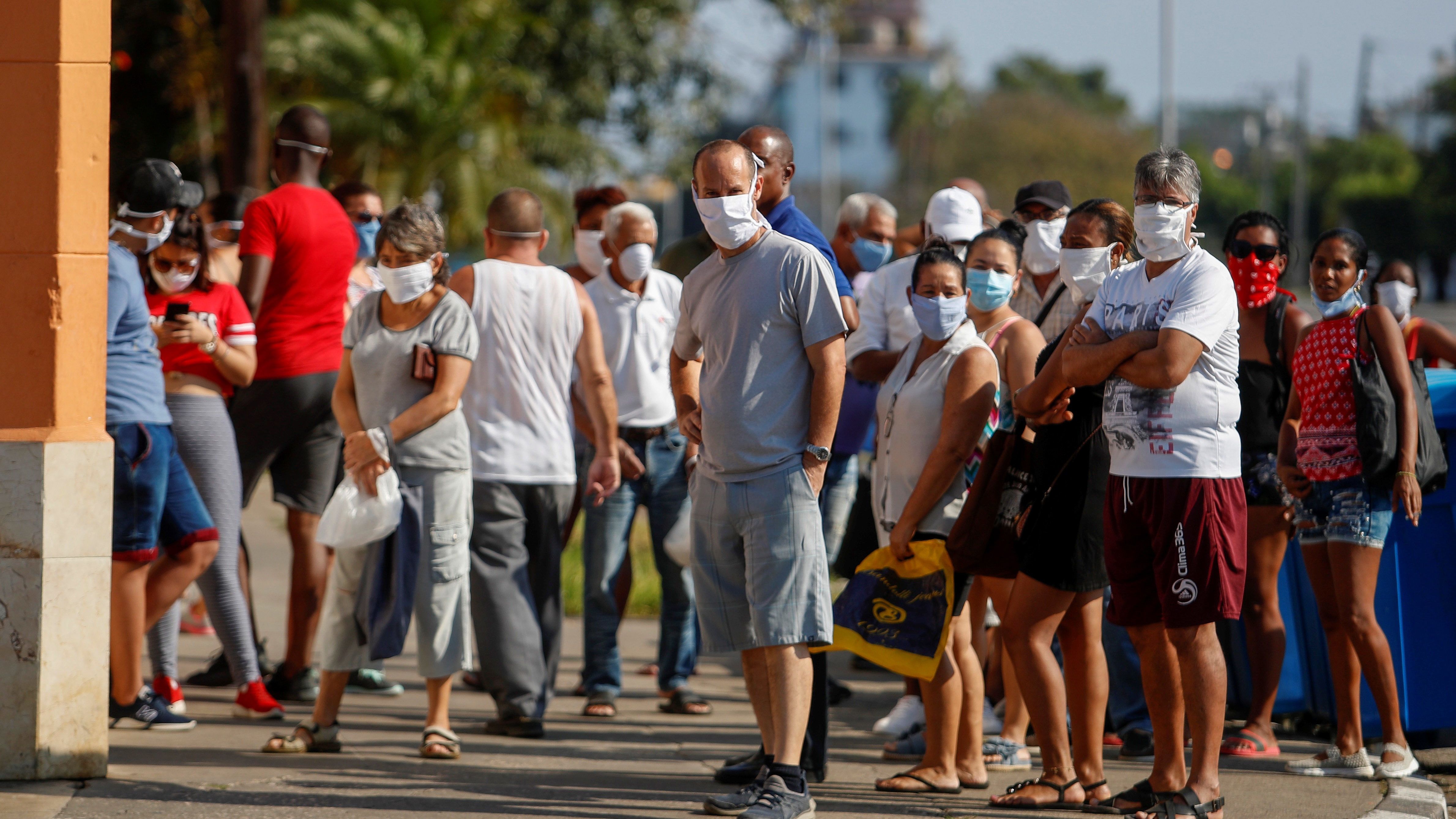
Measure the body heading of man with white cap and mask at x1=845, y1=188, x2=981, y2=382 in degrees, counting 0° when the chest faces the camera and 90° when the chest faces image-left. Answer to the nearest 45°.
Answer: approximately 315°

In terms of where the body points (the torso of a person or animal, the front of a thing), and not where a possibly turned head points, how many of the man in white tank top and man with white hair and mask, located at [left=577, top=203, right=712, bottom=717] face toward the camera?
1

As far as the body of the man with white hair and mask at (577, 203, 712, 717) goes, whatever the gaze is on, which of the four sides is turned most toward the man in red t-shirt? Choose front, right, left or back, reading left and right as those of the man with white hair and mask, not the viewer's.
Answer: right

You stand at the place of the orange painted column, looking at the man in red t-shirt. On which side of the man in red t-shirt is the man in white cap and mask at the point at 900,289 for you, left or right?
right

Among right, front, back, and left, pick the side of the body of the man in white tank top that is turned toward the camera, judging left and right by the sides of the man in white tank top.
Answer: back

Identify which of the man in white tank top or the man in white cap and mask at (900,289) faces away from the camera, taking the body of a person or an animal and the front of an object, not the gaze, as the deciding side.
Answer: the man in white tank top

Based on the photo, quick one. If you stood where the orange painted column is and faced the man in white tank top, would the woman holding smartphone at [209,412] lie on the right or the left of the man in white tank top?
left

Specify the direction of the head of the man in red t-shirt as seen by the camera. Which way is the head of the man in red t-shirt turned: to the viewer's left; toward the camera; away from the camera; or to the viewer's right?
away from the camera

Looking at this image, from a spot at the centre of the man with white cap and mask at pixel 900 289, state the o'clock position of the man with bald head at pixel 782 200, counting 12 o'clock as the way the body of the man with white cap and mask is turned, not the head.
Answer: The man with bald head is roughly at 2 o'clock from the man with white cap and mask.
